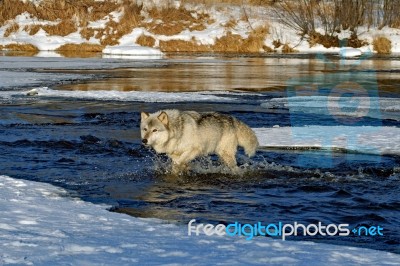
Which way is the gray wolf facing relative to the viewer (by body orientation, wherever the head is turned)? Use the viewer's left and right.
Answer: facing to the left of the viewer
